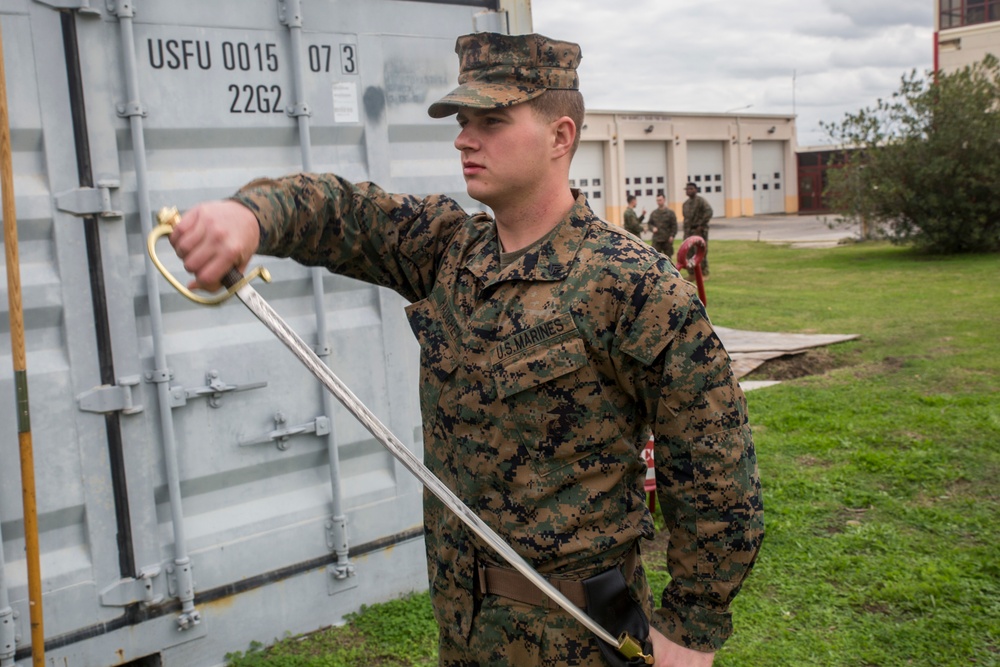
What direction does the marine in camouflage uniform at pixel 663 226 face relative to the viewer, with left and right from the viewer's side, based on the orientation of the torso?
facing the viewer and to the left of the viewer

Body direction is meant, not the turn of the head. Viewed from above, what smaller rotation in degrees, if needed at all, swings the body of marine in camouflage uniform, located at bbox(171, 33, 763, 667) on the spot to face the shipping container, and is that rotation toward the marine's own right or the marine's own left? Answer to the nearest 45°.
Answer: approximately 90° to the marine's own right

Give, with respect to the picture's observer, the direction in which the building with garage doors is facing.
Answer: facing the viewer and to the right of the viewer

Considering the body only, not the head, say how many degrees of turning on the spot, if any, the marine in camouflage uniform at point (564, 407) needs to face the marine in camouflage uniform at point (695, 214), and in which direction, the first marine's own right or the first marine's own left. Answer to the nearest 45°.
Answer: approximately 135° to the first marine's own right

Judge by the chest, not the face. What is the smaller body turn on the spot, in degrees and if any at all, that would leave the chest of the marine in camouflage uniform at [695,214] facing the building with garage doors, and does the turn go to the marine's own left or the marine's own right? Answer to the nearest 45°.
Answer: approximately 135° to the marine's own right

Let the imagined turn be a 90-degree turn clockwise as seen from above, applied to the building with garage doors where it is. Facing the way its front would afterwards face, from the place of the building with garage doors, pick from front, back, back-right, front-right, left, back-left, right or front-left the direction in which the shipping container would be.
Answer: front-left

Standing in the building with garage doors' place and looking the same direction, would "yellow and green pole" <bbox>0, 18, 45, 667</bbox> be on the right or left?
on its right

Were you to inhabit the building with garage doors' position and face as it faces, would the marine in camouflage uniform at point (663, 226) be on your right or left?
on your right

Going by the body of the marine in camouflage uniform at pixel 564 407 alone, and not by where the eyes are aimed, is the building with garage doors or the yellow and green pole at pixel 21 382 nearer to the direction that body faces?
the yellow and green pole

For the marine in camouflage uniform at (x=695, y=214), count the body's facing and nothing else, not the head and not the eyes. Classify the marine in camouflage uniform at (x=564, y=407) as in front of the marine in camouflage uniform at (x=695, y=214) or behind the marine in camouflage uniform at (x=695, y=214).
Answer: in front

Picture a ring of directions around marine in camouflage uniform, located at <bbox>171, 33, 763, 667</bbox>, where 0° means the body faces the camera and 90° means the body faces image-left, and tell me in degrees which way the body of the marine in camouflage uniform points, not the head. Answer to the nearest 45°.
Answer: approximately 45°

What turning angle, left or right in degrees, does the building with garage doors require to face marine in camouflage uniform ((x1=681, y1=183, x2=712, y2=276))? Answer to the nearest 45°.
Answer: approximately 45° to its right

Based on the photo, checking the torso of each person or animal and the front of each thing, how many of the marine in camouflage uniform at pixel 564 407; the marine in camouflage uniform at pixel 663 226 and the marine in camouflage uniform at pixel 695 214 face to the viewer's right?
0
